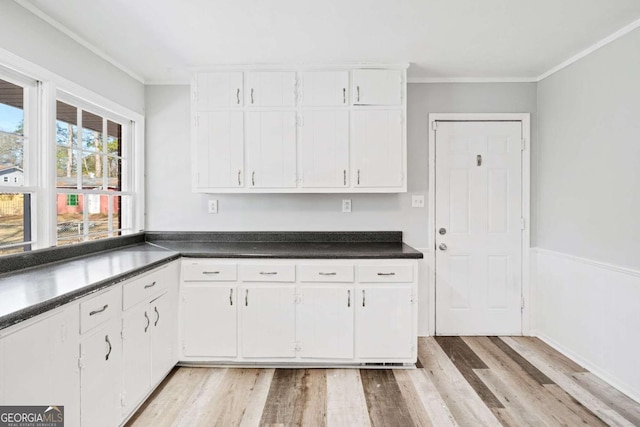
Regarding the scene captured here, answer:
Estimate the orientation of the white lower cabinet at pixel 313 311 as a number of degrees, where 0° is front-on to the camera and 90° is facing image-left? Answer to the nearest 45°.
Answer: approximately 0°

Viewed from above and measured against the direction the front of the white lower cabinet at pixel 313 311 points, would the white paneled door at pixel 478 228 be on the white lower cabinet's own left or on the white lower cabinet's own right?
on the white lower cabinet's own left

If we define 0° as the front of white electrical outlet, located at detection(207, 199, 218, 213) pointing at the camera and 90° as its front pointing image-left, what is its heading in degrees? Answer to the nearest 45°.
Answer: approximately 0°

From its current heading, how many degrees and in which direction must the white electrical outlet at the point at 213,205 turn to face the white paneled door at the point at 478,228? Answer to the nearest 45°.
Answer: approximately 90° to its left

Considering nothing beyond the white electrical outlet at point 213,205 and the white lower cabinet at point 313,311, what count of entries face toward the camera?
2

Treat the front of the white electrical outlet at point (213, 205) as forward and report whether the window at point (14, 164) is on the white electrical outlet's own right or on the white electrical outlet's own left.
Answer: on the white electrical outlet's own right

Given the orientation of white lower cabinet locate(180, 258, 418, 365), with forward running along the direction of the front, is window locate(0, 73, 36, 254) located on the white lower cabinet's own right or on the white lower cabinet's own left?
on the white lower cabinet's own right

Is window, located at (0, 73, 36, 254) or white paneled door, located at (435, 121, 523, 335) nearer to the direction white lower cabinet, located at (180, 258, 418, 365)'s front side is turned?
the window

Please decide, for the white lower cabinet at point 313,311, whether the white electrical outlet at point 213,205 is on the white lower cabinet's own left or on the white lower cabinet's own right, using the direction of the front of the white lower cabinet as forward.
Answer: on the white lower cabinet's own right
